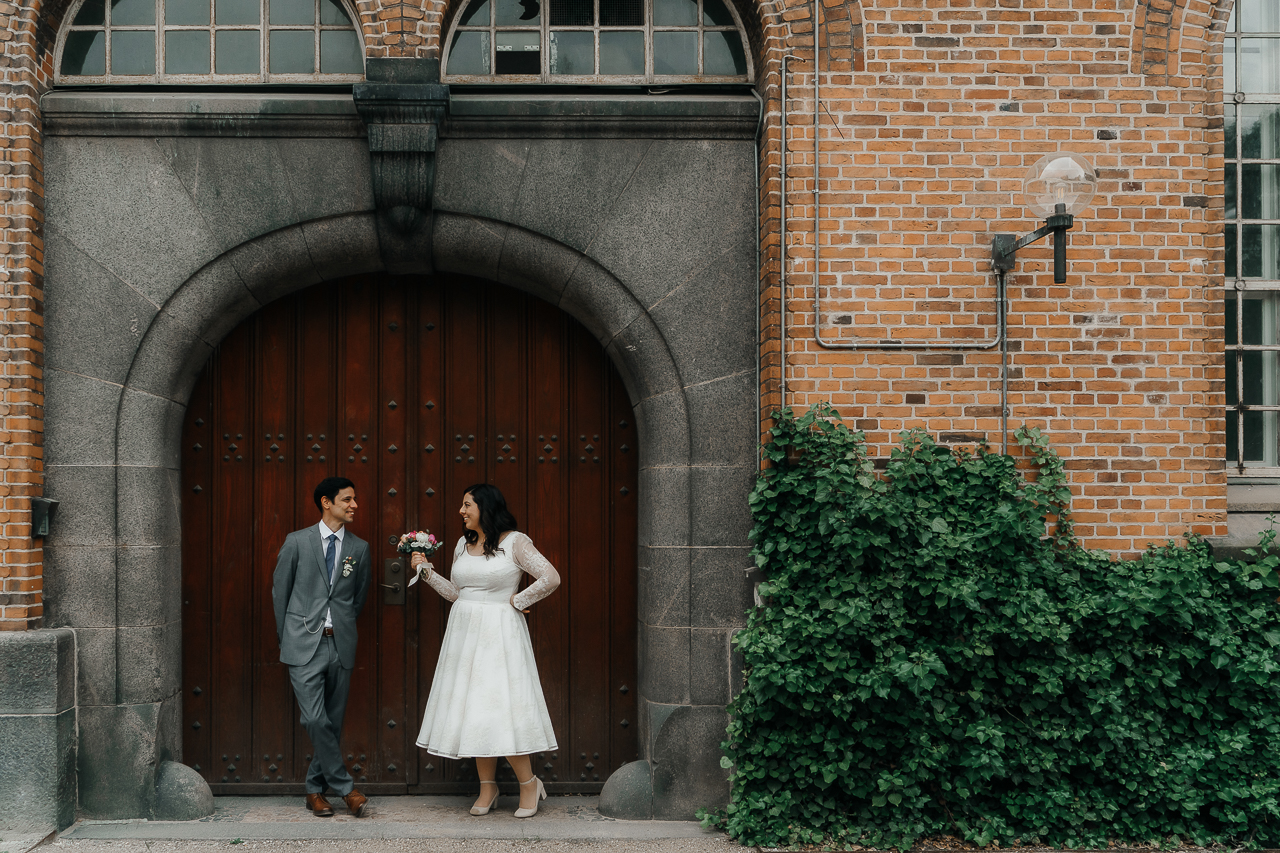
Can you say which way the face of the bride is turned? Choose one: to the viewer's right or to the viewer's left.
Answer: to the viewer's left

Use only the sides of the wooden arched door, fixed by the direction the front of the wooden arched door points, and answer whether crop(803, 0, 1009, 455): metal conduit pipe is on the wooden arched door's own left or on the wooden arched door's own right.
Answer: on the wooden arched door's own left

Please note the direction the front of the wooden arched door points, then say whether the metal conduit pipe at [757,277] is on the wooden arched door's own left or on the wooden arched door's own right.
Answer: on the wooden arched door's own left

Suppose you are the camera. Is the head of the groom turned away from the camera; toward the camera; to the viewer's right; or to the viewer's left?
to the viewer's right

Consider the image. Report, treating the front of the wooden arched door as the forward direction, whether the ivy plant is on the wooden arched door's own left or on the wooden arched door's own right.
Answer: on the wooden arched door's own left

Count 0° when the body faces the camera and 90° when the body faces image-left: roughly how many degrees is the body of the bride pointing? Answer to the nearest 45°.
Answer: approximately 45°

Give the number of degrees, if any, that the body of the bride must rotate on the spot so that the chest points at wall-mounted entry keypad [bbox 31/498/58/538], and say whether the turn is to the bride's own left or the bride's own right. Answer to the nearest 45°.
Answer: approximately 45° to the bride's own right

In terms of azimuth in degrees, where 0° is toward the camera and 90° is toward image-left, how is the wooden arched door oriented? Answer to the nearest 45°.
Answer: approximately 0°

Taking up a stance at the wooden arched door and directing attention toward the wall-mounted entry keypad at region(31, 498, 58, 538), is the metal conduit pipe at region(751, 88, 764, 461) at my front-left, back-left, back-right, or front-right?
back-left
